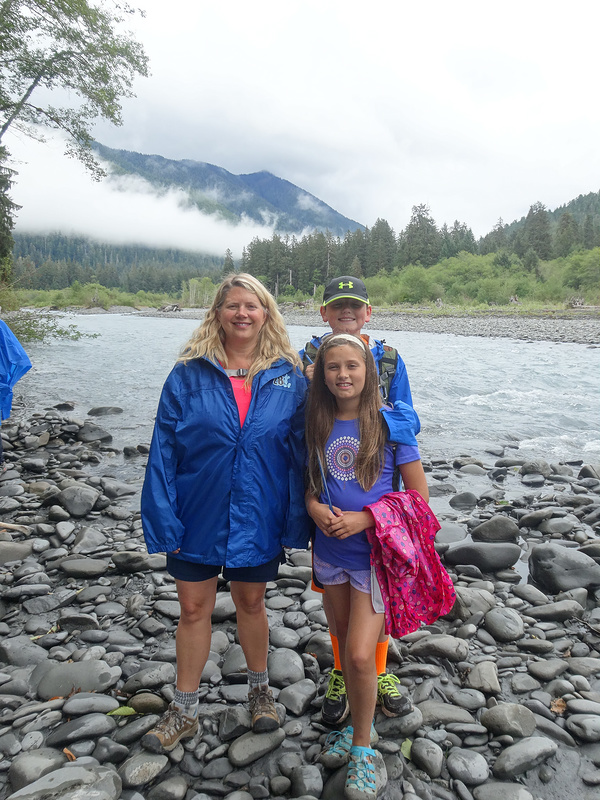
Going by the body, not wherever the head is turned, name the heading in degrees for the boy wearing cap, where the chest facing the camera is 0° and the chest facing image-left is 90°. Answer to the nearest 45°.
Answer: approximately 0°

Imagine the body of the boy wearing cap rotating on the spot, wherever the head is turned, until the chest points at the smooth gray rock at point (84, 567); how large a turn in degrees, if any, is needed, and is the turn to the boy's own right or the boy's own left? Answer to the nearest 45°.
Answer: approximately 135° to the boy's own right

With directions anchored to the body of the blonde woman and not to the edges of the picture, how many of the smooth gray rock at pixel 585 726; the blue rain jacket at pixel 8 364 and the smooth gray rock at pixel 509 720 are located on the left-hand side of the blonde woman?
2

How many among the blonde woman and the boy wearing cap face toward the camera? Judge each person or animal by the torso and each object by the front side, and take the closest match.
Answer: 2
